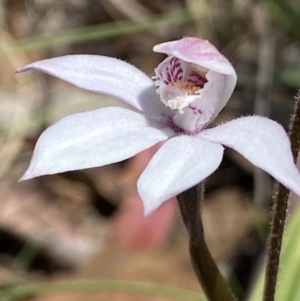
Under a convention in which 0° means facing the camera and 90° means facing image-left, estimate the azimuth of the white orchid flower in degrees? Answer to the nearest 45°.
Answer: approximately 45°
